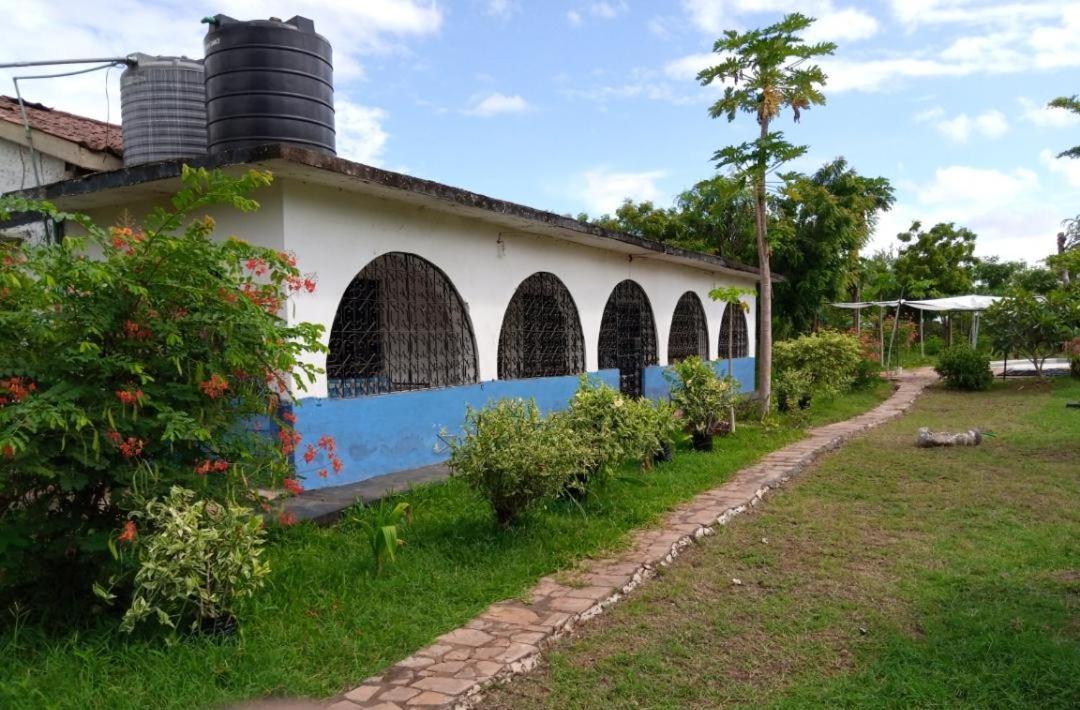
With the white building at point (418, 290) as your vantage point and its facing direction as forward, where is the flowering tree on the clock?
The flowering tree is roughly at 2 o'clock from the white building.

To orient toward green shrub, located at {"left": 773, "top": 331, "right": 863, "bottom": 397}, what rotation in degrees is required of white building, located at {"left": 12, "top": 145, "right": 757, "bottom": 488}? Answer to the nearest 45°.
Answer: approximately 90° to its left

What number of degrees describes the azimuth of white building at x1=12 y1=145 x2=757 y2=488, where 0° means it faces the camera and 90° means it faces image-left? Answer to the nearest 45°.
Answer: approximately 315°

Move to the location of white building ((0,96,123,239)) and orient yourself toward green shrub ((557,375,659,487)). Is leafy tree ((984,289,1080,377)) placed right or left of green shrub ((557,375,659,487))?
left

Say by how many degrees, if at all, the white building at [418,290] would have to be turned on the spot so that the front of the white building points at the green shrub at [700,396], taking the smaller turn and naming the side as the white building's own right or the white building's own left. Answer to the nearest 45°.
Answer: approximately 45° to the white building's own left

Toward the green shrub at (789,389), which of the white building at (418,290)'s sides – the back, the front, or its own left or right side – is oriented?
left

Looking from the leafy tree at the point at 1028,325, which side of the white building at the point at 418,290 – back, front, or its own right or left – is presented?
left
